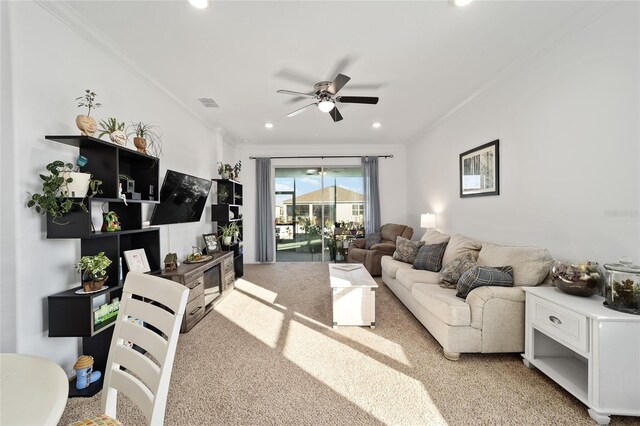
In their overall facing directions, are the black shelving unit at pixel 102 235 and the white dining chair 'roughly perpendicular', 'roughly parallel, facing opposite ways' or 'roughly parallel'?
roughly perpendicular

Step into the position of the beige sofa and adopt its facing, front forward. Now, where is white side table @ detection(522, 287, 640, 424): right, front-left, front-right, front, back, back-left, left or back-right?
left

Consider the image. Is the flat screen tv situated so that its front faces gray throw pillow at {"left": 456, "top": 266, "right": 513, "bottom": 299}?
yes

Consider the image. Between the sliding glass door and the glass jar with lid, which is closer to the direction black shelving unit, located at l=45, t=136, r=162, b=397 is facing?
the glass jar with lid

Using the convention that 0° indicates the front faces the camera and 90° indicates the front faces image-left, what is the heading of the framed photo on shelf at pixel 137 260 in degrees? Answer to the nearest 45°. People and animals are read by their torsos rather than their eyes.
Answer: approximately 315°

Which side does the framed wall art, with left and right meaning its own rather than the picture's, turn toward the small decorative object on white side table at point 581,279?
left
